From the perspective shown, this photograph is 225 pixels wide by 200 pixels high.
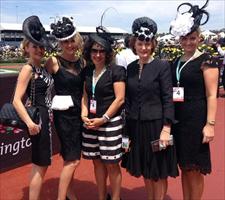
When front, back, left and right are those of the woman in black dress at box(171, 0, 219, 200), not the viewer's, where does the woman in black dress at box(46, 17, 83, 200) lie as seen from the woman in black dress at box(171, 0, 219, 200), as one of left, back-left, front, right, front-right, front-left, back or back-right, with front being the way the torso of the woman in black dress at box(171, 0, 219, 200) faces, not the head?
front-right

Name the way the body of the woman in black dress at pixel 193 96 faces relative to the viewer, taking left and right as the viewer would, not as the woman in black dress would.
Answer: facing the viewer and to the left of the viewer

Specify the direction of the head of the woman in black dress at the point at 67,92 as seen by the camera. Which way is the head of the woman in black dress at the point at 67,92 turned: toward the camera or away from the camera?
toward the camera

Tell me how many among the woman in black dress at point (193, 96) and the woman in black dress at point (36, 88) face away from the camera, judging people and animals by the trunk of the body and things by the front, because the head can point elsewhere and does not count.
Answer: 0

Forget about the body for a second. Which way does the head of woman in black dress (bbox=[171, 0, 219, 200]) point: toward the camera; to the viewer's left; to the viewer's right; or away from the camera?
toward the camera

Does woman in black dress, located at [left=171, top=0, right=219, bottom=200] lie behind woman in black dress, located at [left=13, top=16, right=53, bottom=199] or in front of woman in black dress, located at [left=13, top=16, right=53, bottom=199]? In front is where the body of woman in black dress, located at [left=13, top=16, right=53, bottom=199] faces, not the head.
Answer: in front

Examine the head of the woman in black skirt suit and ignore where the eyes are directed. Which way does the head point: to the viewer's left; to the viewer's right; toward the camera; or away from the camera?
toward the camera

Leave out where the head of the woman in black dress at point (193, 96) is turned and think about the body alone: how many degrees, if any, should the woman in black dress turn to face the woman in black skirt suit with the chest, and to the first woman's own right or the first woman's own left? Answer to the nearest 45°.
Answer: approximately 45° to the first woman's own right

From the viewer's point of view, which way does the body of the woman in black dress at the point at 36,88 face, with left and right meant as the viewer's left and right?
facing the viewer and to the right of the viewer
